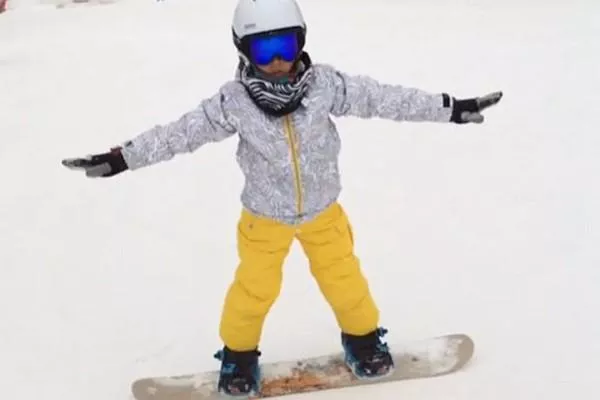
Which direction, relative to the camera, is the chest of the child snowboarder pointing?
toward the camera
